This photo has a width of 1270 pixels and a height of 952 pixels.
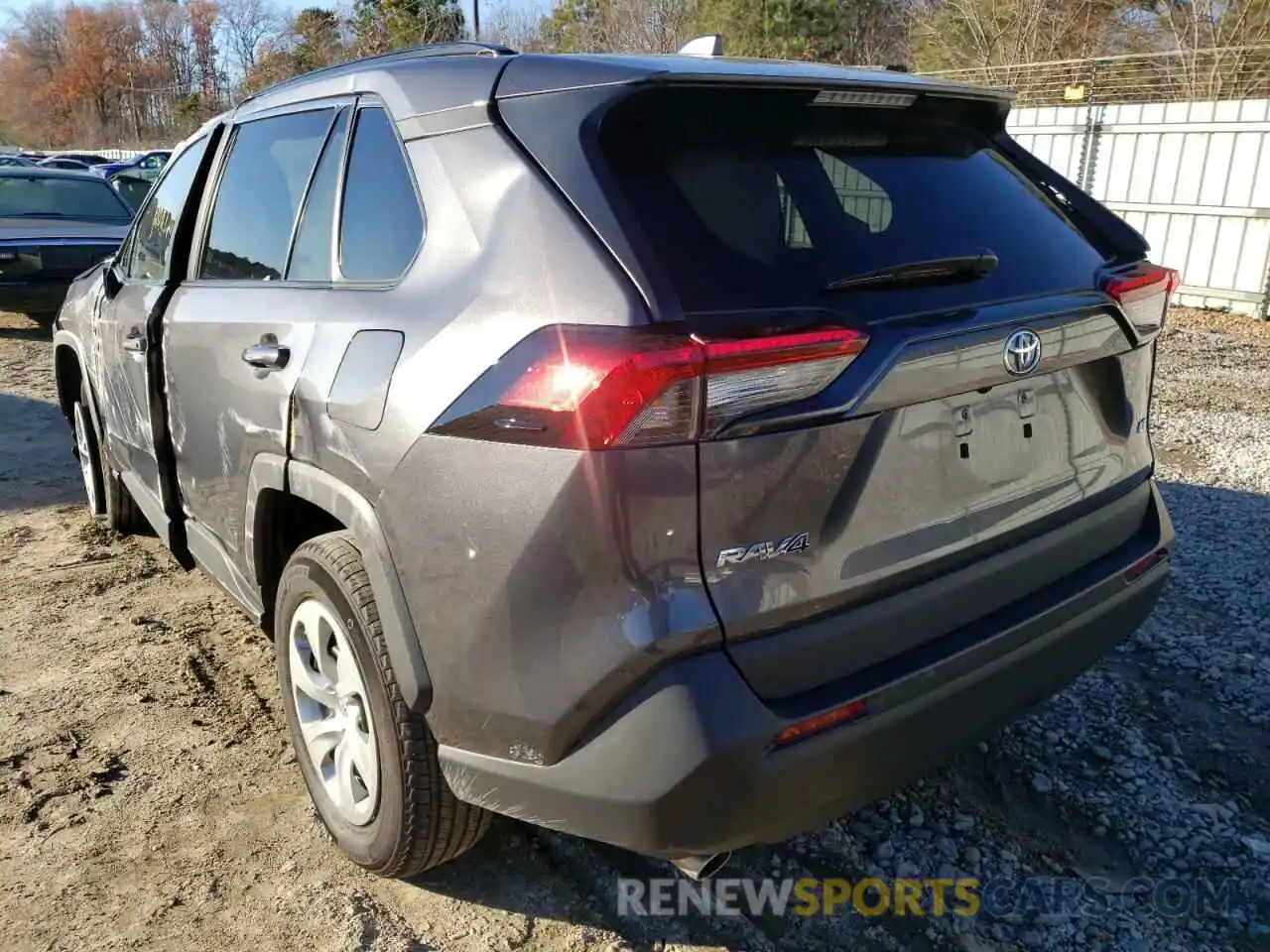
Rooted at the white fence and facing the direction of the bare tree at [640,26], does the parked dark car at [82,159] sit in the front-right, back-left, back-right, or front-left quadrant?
front-left

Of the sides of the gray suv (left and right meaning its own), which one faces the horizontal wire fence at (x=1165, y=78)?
right

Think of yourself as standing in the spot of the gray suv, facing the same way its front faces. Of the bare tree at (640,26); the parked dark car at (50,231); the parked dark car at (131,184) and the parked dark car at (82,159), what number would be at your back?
0

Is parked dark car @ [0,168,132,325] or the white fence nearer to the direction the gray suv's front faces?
the parked dark car

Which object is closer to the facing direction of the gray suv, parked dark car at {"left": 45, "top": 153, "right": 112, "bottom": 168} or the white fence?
the parked dark car

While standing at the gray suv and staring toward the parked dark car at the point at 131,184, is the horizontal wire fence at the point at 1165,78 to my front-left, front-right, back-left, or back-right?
front-right

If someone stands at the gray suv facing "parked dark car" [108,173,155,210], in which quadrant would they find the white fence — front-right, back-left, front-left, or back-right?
front-right

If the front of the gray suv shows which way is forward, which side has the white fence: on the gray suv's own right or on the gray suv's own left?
on the gray suv's own right

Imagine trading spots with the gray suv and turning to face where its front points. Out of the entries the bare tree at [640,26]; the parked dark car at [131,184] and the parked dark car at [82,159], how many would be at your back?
0

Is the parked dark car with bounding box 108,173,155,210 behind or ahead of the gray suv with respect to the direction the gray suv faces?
ahead

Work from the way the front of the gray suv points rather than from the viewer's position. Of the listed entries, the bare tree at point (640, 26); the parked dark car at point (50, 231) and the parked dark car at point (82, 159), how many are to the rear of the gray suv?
0

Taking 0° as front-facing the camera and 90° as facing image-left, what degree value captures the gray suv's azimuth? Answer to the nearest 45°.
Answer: approximately 135°

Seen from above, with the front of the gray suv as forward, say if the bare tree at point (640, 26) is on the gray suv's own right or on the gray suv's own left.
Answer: on the gray suv's own right

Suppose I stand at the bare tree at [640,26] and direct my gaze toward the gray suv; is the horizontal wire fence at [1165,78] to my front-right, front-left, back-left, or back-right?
front-left

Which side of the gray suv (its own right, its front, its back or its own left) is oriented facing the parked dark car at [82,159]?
front
